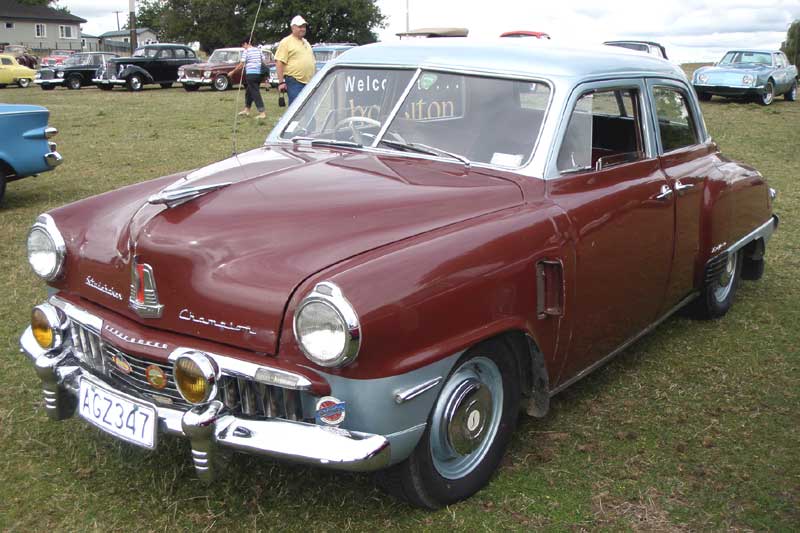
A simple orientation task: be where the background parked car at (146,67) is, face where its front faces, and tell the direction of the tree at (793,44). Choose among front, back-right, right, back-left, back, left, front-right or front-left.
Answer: back-left

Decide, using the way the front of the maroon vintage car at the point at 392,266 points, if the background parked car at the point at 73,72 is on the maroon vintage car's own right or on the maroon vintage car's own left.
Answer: on the maroon vintage car's own right

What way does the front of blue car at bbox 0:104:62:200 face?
to the viewer's left

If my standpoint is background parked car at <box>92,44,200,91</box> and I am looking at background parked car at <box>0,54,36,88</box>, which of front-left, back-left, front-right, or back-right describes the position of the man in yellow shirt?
back-left

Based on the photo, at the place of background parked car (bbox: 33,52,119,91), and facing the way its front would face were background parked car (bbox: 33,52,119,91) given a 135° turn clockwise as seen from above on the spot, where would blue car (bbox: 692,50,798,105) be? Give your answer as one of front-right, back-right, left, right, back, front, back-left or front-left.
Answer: back-right

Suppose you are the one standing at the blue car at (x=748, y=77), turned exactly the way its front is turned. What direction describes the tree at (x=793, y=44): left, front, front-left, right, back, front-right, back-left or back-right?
back-right

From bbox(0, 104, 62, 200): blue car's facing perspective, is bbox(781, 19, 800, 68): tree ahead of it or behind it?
behind

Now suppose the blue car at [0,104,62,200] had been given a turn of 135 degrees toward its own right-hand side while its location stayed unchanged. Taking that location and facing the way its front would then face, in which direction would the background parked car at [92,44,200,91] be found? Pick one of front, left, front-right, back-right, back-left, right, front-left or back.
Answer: front-left

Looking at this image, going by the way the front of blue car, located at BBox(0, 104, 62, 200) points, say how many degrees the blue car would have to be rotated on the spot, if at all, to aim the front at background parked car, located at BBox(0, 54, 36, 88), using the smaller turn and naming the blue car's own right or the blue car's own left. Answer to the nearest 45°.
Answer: approximately 90° to the blue car's own right

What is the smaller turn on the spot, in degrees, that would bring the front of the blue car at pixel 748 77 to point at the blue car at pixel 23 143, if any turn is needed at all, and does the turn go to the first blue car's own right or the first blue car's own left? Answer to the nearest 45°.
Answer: approximately 45° to the first blue car's own left

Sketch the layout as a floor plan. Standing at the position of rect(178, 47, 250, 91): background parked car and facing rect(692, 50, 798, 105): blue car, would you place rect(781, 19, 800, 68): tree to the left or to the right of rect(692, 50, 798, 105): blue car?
left

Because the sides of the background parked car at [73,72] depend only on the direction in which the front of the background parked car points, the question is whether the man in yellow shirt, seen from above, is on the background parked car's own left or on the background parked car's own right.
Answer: on the background parked car's own left

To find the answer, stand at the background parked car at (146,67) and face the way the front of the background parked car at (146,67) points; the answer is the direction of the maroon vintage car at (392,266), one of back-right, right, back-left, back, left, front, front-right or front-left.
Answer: front-left

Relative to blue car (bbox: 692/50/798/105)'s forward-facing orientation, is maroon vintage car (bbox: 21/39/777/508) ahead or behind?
ahead

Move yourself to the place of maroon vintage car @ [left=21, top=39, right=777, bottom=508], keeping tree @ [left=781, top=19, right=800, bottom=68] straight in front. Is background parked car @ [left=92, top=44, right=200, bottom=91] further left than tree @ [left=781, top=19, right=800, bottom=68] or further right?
left

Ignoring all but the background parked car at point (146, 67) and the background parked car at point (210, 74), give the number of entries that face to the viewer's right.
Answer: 0

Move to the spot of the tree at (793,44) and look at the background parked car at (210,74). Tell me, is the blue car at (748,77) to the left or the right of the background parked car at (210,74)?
left
